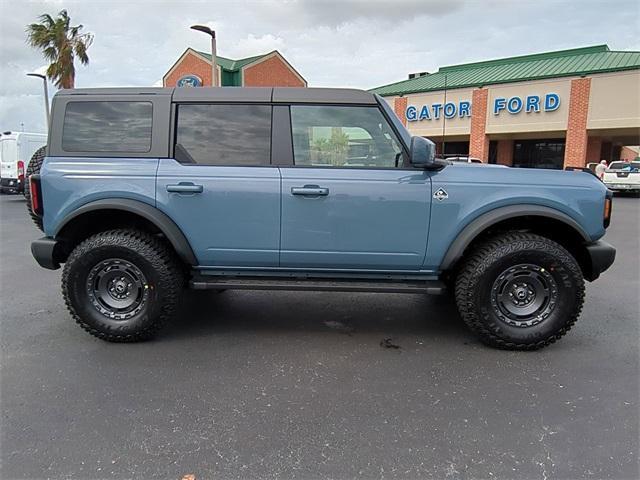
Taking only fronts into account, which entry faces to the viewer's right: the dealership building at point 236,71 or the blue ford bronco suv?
the blue ford bronco suv

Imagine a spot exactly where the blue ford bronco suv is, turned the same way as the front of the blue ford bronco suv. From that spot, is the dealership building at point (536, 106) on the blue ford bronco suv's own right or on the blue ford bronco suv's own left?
on the blue ford bronco suv's own left

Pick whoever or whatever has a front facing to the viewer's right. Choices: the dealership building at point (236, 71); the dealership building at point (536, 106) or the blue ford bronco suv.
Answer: the blue ford bronco suv

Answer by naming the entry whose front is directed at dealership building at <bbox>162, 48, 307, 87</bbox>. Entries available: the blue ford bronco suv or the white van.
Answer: the white van

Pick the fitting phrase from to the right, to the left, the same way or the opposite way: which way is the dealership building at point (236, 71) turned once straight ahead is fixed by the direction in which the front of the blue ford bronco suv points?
to the right

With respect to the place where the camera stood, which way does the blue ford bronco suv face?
facing to the right of the viewer

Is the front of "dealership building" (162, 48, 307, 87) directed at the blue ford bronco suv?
yes

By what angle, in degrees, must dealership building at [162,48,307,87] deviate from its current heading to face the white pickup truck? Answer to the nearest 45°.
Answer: approximately 45° to its left

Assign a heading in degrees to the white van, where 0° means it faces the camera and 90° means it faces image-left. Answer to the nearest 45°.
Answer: approximately 225°

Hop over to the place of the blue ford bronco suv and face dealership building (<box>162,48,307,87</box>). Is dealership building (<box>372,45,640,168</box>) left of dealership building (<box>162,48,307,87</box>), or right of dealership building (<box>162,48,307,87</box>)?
right

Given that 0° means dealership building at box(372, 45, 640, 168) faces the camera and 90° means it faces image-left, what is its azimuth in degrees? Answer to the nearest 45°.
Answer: approximately 45°

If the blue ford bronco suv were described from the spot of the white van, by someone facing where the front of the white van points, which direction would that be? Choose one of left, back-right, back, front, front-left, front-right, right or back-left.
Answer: back-right

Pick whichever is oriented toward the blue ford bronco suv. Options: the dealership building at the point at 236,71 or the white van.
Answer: the dealership building

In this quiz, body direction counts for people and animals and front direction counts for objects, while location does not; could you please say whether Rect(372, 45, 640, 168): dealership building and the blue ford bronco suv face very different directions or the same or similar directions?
very different directions

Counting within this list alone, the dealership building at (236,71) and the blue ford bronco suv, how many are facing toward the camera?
1
